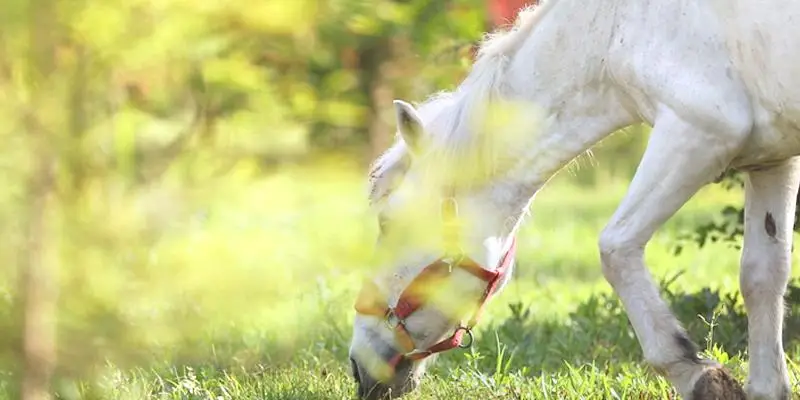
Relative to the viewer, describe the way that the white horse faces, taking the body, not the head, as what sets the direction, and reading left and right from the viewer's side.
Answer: facing to the left of the viewer

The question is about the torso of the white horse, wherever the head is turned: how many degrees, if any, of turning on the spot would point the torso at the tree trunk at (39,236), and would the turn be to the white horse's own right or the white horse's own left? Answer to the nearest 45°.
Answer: approximately 45° to the white horse's own left
